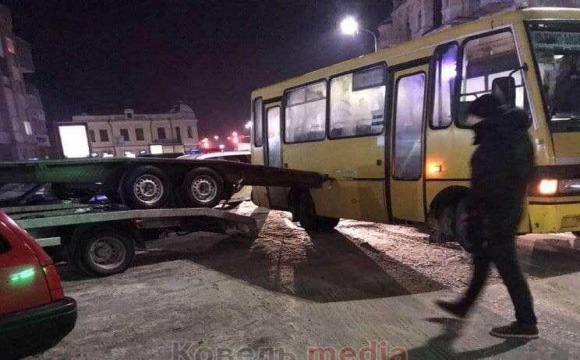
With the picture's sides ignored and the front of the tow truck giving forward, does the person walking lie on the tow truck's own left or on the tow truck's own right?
on the tow truck's own left

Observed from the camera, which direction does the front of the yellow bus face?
facing the viewer and to the right of the viewer

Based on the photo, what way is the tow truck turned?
to the viewer's left

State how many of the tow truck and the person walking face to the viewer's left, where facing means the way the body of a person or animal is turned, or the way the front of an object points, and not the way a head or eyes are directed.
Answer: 2

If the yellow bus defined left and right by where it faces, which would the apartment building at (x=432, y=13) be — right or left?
on its left

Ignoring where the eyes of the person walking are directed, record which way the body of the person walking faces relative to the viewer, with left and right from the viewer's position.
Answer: facing to the left of the viewer

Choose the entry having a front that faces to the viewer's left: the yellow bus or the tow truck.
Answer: the tow truck

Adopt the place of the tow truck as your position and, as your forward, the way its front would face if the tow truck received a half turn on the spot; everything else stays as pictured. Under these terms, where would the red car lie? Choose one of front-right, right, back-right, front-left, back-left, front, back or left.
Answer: right

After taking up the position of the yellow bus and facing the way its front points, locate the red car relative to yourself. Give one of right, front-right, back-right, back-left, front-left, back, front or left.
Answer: right

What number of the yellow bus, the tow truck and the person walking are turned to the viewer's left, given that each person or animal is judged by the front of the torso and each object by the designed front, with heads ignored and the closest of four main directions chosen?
2

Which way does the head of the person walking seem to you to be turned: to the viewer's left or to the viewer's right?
to the viewer's left

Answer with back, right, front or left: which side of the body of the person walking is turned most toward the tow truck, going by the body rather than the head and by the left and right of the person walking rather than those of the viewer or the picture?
front

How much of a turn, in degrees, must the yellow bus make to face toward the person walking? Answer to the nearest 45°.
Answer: approximately 45° to its right

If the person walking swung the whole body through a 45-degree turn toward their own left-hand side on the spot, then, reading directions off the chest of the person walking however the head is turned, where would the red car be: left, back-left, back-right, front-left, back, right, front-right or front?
front
